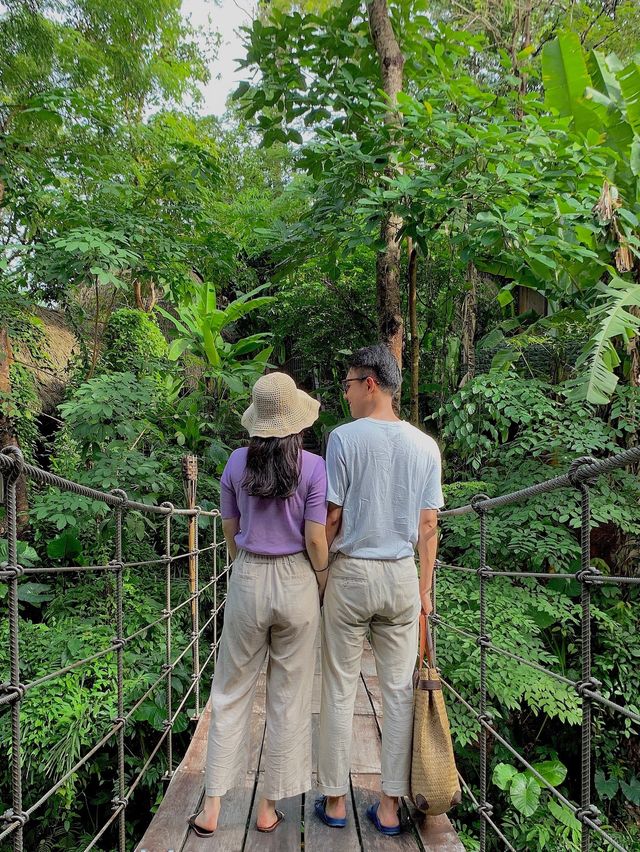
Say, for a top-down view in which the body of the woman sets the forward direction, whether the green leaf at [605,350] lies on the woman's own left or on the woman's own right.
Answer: on the woman's own right

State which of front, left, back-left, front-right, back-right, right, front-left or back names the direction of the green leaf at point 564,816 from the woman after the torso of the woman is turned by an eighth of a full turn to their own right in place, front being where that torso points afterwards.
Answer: front

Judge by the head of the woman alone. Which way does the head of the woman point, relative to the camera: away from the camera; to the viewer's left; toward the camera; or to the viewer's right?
away from the camera

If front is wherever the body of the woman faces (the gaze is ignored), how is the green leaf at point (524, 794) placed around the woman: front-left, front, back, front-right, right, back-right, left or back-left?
front-right

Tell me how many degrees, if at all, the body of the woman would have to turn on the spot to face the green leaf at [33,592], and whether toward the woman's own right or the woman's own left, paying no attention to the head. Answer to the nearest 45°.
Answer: approximately 45° to the woman's own left

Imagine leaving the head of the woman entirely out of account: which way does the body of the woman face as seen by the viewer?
away from the camera

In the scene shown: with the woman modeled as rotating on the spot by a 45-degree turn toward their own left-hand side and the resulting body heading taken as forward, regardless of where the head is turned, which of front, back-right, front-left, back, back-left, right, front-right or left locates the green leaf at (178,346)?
front-right

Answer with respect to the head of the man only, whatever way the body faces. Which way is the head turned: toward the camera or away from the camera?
away from the camera

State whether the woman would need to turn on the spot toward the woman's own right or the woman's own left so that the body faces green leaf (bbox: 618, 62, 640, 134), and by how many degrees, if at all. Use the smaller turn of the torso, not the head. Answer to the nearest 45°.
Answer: approximately 45° to the woman's own right

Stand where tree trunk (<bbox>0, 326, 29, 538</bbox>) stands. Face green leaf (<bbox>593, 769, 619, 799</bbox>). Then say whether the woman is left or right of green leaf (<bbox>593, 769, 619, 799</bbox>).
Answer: right

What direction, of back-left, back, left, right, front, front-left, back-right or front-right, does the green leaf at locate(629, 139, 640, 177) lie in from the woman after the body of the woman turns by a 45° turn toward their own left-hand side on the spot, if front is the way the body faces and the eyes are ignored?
right

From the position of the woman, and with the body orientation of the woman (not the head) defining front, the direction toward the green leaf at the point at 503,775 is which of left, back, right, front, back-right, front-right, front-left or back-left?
front-right
